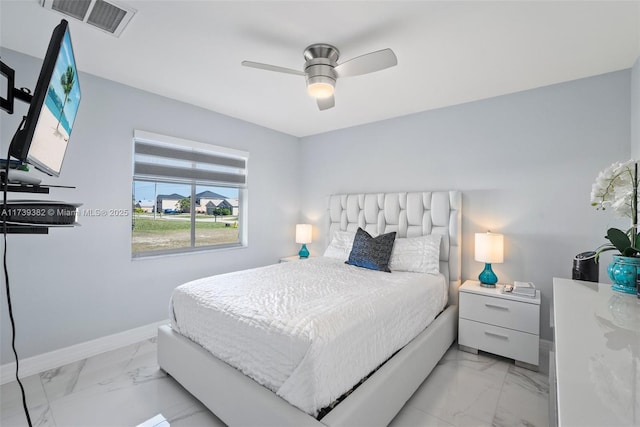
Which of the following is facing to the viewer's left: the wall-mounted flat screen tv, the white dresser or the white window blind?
the white dresser

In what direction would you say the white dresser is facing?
to the viewer's left

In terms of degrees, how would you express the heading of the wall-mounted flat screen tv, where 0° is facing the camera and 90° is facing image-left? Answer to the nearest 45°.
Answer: approximately 270°

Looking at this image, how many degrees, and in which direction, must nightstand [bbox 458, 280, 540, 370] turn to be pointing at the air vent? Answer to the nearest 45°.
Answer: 0° — it already faces it

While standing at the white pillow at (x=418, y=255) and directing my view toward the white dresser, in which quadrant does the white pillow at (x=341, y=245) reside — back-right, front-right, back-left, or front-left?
back-right

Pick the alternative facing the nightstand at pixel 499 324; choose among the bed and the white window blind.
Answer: the white window blind

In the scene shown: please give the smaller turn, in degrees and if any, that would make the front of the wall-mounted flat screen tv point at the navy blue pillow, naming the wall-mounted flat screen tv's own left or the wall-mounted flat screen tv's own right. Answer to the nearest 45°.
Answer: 0° — it already faces it

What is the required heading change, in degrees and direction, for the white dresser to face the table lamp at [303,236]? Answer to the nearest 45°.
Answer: approximately 45° to its right

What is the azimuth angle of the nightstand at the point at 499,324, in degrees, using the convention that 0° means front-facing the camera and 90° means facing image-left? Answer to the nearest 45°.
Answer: approximately 45°
